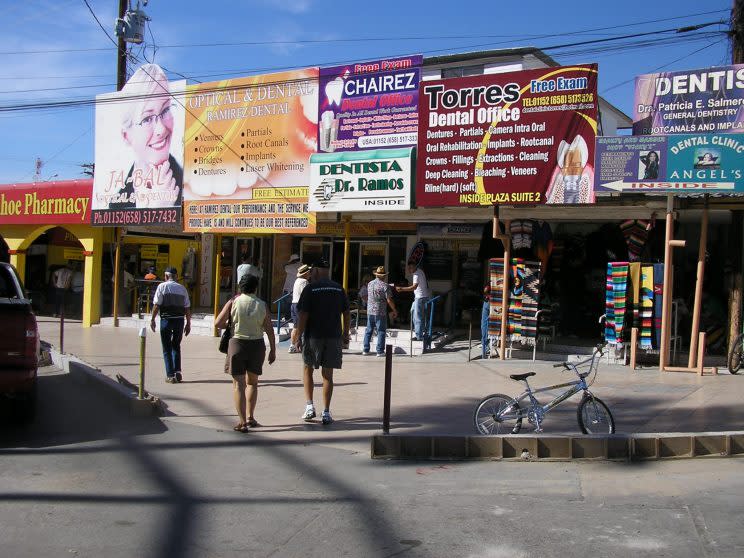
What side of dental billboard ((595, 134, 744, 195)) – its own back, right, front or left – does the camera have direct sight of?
front

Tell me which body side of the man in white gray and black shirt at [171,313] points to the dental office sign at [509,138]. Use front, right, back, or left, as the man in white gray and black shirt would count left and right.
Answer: right

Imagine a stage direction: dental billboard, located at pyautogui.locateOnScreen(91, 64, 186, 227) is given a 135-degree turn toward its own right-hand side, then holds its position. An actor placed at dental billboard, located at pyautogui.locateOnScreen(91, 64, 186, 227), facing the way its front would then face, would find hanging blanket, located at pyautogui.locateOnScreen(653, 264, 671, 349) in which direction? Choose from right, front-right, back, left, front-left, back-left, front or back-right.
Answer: back

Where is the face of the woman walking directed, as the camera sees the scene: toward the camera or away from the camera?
away from the camera

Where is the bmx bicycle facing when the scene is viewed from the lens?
facing to the right of the viewer

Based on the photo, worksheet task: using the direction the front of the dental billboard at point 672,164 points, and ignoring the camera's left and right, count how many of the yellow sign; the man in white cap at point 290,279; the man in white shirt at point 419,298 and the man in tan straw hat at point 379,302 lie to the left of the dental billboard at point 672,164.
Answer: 0

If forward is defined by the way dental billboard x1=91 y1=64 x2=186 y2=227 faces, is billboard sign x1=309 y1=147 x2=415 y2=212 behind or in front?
in front

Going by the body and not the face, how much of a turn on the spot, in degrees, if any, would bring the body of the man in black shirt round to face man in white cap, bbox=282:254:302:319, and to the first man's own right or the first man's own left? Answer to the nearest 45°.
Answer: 0° — they already face them

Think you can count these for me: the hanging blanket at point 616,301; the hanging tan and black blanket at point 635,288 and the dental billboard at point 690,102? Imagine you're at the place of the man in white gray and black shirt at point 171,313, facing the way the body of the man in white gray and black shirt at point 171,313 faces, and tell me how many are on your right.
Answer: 3

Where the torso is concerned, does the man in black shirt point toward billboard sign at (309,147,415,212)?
yes

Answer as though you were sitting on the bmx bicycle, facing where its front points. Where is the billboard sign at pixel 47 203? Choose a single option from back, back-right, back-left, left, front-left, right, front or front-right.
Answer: back-left

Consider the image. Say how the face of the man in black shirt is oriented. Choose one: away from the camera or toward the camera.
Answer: away from the camera

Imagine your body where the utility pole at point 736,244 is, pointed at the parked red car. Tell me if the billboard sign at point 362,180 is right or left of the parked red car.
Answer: right

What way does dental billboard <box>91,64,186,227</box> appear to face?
toward the camera

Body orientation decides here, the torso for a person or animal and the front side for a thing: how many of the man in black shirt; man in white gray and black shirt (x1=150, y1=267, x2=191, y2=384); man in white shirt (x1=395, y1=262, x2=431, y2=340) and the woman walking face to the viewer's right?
0

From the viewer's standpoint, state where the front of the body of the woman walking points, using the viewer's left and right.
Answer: facing away from the viewer

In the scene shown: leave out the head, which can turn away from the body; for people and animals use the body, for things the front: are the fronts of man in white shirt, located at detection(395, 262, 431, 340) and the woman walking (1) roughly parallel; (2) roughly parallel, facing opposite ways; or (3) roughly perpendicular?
roughly perpendicular

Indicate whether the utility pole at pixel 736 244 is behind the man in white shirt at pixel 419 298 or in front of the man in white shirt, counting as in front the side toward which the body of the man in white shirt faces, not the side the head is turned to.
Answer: behind

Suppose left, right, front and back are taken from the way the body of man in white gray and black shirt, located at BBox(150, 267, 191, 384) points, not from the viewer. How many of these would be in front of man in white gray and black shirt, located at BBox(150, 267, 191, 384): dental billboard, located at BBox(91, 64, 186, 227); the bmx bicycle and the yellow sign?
2

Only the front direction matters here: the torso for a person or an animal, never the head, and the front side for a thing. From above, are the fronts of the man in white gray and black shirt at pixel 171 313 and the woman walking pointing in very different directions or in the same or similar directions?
same or similar directions

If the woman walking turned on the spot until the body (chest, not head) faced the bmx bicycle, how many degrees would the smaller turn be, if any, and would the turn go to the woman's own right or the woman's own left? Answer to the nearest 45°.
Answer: approximately 90° to the woman's own right

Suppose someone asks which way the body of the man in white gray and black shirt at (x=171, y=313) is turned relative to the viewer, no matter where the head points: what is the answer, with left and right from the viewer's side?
facing away from the viewer

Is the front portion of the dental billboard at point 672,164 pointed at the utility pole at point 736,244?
no

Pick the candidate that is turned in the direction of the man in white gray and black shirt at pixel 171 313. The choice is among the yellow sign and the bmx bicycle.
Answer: the yellow sign

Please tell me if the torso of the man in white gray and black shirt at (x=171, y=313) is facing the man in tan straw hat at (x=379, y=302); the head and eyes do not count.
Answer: no

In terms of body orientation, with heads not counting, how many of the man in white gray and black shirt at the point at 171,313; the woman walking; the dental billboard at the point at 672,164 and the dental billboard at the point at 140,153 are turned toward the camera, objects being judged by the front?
2
